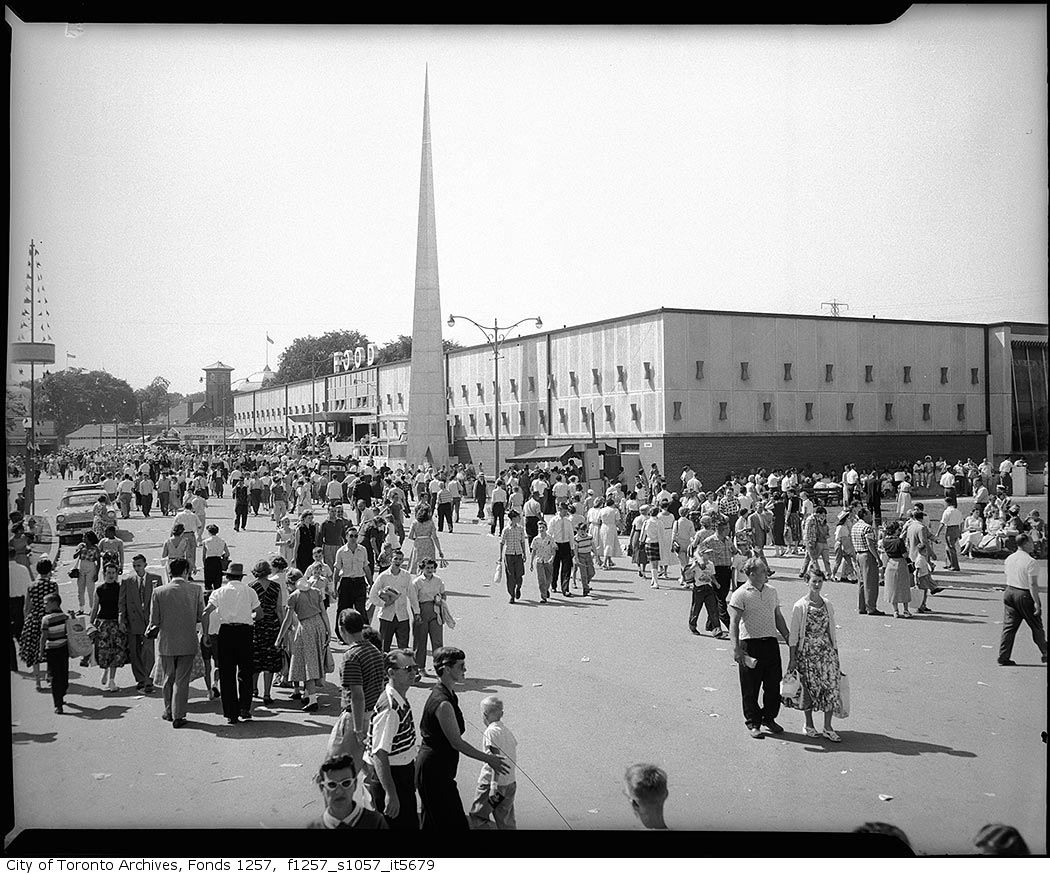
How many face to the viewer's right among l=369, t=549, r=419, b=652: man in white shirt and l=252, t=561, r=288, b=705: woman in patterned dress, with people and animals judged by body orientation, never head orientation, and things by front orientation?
0

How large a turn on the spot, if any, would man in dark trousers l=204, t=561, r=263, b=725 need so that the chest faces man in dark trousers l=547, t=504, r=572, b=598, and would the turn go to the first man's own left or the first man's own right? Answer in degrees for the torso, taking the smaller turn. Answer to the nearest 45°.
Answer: approximately 45° to the first man's own right

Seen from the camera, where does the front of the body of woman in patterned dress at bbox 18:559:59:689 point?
away from the camera

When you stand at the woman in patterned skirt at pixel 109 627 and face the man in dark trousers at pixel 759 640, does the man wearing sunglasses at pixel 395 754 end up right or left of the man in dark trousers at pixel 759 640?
right

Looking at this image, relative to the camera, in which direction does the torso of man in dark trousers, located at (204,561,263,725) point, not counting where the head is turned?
away from the camera

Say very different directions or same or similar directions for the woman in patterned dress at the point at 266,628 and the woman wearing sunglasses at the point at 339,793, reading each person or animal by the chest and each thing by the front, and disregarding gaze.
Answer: very different directions

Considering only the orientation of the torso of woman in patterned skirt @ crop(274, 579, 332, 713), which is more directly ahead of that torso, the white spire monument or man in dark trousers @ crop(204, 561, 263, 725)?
the white spire monument

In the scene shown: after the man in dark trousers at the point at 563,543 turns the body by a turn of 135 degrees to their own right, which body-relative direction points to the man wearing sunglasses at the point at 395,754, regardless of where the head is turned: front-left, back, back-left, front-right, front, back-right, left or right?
back-left

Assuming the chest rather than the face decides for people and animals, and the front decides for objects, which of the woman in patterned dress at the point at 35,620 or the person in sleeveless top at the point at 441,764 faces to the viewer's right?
the person in sleeveless top

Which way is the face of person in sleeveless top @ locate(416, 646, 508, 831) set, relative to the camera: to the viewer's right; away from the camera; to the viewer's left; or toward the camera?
to the viewer's right

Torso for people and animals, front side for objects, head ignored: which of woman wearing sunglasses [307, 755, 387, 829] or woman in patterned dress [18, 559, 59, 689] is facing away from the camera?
the woman in patterned dress

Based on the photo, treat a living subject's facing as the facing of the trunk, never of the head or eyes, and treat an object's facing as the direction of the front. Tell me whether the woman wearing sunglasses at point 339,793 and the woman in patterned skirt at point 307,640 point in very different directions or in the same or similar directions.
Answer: very different directions

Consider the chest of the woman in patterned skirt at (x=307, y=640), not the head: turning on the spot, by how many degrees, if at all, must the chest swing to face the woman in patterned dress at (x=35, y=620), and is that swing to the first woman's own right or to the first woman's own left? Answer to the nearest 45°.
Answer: approximately 90° to the first woman's own left

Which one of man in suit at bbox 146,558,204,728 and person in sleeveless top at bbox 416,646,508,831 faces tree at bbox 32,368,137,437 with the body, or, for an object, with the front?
the man in suit
